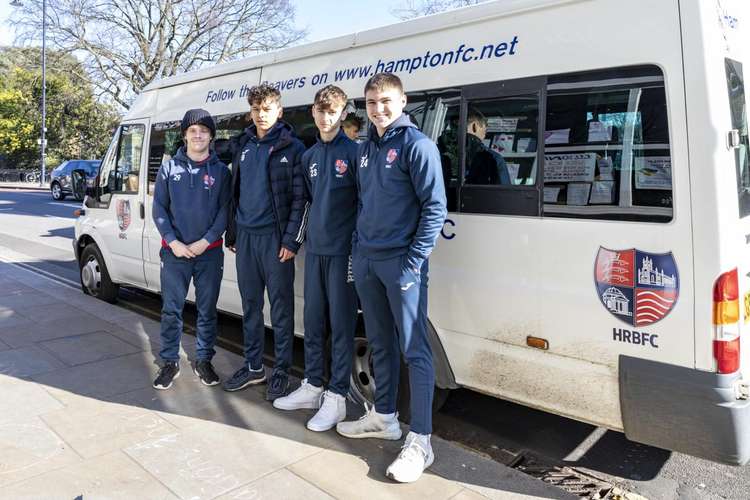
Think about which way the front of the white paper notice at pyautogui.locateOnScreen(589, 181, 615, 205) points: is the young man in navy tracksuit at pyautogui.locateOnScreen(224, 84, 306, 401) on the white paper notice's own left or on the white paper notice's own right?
on the white paper notice's own right

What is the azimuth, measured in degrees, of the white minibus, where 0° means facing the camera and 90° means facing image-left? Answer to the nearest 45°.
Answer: approximately 135°

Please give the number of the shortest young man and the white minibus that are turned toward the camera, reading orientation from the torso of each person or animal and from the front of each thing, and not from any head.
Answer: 1
